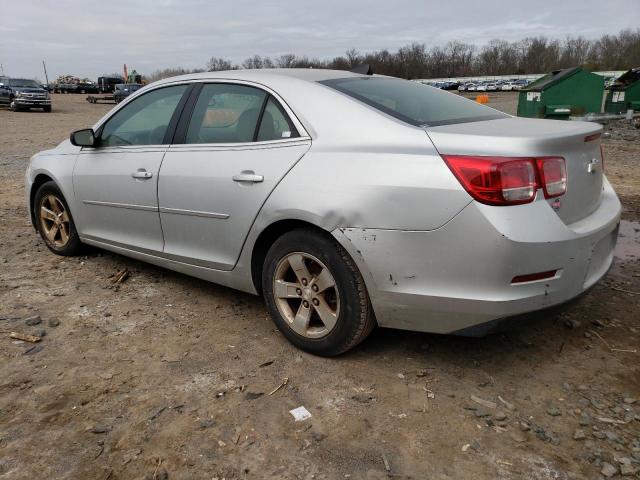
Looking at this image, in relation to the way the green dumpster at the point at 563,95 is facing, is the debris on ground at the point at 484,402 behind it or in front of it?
in front

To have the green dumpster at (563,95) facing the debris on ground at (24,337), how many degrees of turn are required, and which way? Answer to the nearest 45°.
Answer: approximately 45° to its left

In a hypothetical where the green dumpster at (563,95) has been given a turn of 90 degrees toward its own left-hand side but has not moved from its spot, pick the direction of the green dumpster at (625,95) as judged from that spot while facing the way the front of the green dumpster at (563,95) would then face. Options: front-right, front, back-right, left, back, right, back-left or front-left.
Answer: left

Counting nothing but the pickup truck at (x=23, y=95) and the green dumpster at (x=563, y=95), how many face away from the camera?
0

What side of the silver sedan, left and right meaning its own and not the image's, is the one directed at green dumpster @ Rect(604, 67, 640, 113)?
right

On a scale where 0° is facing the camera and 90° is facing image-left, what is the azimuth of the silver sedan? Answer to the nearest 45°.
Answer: approximately 135°

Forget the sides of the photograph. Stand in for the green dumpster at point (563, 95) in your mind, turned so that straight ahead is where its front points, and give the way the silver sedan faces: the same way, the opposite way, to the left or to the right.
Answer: to the right

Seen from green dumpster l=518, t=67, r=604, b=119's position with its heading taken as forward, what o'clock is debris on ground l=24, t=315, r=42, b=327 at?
The debris on ground is roughly at 11 o'clock from the green dumpster.

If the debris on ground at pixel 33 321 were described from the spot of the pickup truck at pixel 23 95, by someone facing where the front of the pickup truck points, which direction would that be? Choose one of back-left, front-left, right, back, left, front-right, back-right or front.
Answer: front-right

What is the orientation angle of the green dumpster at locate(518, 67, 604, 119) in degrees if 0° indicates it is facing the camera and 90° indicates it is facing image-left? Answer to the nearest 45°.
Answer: approximately 45°

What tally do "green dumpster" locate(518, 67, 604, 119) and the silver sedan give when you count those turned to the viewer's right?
0
